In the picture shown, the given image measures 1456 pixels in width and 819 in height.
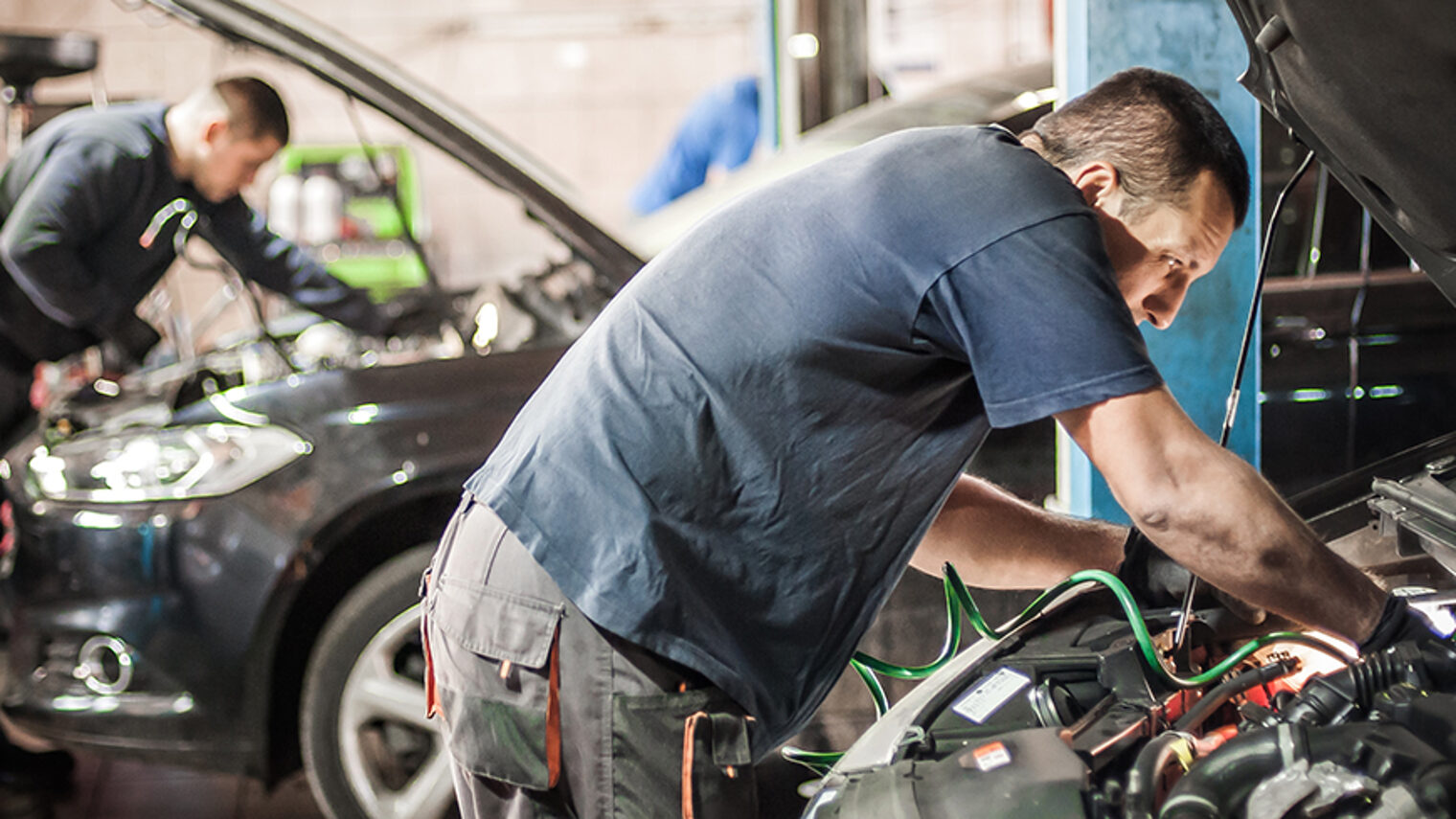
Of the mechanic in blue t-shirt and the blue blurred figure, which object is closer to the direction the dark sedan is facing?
the mechanic in blue t-shirt

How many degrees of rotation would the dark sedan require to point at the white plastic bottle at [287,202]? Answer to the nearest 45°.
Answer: approximately 135° to its right

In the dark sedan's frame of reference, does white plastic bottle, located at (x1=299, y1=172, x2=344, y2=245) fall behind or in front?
behind

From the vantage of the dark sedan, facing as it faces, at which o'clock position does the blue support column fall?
The blue support column is roughly at 8 o'clock from the dark sedan.

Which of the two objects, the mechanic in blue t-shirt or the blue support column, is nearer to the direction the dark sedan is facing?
the mechanic in blue t-shirt

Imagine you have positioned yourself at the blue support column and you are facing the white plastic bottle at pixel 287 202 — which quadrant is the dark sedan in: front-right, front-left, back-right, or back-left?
front-left

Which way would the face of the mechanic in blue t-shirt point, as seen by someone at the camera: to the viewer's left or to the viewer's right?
to the viewer's right

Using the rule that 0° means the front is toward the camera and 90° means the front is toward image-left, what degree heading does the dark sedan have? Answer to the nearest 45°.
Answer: approximately 45°

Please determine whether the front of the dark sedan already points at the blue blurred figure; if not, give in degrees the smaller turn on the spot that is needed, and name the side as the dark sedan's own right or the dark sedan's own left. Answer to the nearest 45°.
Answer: approximately 180°
